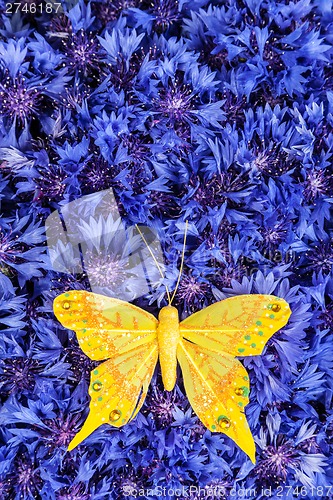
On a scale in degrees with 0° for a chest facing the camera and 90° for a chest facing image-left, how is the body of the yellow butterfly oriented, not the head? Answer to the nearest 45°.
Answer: approximately 180°
